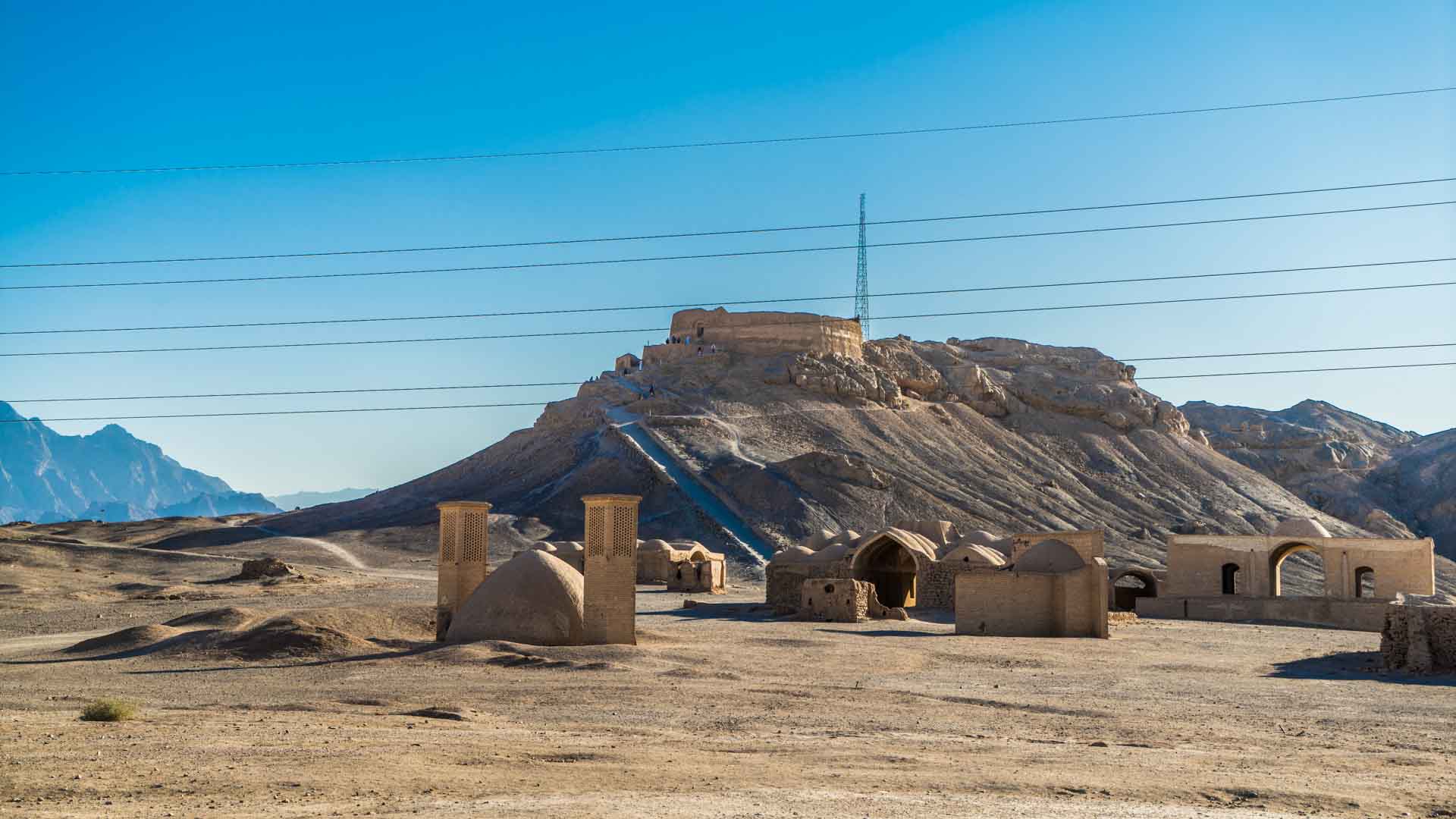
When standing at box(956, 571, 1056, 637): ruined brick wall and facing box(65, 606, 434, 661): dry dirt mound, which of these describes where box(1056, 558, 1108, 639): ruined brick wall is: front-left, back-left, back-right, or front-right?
back-left

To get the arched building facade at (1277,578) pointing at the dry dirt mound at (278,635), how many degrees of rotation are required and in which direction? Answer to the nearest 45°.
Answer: approximately 45° to its right

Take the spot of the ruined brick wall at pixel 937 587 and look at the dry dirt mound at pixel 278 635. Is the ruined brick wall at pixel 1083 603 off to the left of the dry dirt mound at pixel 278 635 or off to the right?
left

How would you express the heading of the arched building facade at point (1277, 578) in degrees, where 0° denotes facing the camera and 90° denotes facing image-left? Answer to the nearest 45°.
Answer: approximately 0°

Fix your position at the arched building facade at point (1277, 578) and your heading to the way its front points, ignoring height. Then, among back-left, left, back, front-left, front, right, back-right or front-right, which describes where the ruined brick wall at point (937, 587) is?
front-right

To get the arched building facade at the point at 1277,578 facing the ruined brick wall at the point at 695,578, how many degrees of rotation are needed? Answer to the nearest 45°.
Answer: approximately 90° to its right
